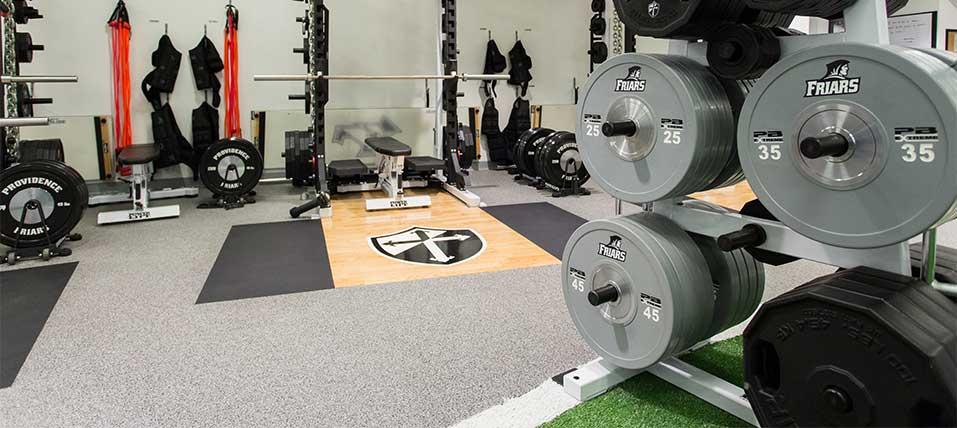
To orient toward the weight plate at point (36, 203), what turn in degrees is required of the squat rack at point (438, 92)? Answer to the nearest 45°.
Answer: approximately 45° to its right

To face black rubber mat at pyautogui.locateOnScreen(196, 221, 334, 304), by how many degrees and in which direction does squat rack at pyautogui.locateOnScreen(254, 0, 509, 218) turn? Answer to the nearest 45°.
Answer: approximately 45° to its right

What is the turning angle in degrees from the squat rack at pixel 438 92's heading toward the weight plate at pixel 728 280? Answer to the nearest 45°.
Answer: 0° — it already faces it

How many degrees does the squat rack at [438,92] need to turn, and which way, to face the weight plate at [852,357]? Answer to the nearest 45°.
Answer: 0° — it already faces it

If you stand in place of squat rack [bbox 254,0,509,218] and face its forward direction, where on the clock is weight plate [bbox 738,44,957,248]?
The weight plate is roughly at 12 o'clock from the squat rack.

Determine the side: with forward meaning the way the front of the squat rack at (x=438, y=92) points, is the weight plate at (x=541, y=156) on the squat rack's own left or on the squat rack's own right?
on the squat rack's own left

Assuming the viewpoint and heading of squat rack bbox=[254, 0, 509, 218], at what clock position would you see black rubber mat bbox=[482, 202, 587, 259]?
The black rubber mat is roughly at 11 o'clock from the squat rack.

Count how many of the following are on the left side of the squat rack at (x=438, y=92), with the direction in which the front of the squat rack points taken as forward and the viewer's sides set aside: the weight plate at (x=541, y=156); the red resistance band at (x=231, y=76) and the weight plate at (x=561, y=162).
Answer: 2

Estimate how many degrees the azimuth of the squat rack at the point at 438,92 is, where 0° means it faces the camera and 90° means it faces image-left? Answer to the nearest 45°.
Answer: approximately 0°

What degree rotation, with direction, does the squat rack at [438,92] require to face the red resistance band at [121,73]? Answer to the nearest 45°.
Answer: approximately 90° to its right

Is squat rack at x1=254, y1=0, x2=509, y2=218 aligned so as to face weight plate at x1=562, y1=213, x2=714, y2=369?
yes

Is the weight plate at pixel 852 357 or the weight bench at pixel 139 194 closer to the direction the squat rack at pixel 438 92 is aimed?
the weight plate

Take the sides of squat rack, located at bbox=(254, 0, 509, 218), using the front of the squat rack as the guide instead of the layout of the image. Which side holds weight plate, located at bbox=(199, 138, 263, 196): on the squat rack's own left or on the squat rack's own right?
on the squat rack's own right
